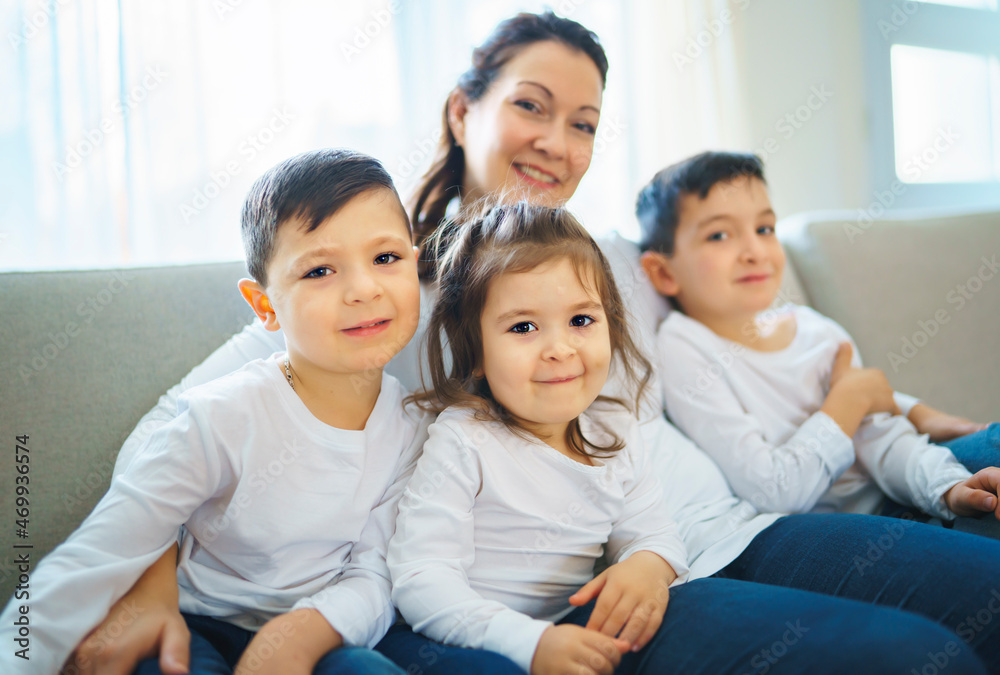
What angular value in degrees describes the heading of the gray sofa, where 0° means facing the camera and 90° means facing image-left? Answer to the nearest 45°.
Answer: approximately 0°

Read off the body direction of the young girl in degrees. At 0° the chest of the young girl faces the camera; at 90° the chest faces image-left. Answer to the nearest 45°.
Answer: approximately 315°
